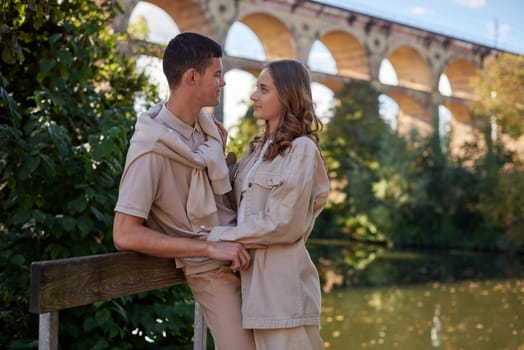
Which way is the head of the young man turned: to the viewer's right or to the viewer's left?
to the viewer's right

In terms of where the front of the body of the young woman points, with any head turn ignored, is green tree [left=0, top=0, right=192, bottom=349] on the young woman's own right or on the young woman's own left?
on the young woman's own right

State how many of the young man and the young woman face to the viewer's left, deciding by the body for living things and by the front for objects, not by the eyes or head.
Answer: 1

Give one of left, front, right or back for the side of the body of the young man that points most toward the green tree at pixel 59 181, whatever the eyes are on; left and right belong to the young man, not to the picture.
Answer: back

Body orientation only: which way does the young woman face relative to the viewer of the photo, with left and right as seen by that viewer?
facing to the left of the viewer

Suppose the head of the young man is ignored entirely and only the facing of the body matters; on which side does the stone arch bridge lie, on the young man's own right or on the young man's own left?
on the young man's own left

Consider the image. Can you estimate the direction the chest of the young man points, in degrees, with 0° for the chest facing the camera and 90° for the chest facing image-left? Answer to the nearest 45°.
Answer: approximately 315°

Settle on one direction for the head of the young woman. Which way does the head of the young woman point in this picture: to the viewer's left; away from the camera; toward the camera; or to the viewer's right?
to the viewer's left

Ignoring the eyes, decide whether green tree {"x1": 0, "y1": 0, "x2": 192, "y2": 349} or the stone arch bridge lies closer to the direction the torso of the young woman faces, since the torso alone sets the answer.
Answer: the green tree

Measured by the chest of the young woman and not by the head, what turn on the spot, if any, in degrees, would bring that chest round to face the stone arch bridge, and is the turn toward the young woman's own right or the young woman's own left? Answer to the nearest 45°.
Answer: approximately 90° to the young woman's own right
